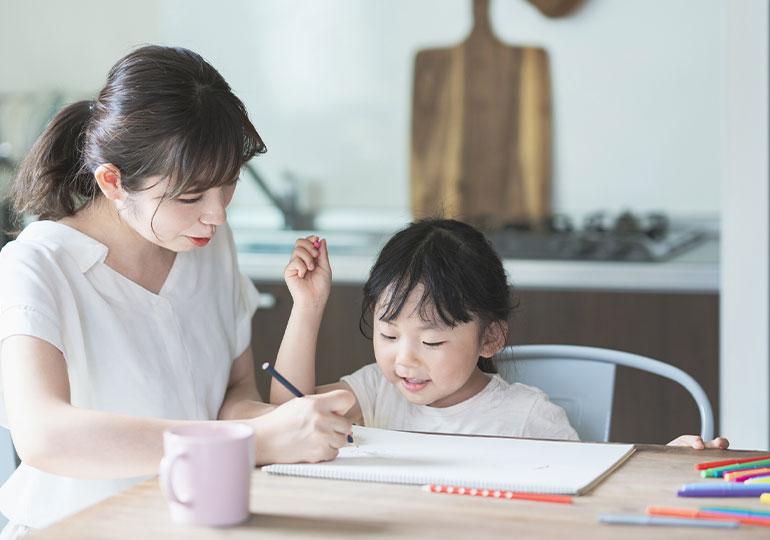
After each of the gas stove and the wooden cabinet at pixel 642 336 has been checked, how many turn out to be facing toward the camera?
2

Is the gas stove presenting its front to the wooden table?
yes

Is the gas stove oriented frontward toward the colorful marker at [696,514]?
yes

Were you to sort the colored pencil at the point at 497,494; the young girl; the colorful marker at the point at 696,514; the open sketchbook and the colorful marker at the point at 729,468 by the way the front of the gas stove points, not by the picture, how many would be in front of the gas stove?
5

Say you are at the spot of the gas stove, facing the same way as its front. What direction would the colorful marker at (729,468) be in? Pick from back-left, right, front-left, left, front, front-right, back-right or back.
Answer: front

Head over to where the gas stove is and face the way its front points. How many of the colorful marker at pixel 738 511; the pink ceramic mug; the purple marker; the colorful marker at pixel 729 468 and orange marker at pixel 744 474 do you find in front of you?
5

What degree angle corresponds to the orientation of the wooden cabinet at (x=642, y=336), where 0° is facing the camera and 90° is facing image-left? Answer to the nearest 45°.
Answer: approximately 0°

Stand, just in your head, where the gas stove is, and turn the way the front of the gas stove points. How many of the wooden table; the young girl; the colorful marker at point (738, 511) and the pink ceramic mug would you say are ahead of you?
4

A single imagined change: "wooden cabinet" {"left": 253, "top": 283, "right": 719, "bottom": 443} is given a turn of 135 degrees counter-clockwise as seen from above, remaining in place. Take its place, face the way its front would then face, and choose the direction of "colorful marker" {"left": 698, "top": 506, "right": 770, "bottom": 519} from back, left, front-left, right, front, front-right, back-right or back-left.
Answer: back-right

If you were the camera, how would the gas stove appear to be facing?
facing the viewer

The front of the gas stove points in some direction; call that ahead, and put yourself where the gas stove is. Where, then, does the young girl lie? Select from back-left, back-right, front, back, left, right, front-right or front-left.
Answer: front

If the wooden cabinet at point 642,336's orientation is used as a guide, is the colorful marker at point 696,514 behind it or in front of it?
in front

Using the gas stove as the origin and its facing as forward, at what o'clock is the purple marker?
The purple marker is roughly at 12 o'clock from the gas stove.

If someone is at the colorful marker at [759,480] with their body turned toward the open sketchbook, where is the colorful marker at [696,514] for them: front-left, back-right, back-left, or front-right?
front-left

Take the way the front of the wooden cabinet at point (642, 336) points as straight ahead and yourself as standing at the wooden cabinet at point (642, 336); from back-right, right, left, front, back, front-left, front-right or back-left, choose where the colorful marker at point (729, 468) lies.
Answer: front
